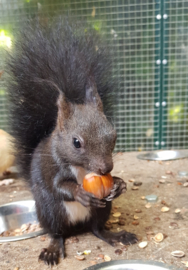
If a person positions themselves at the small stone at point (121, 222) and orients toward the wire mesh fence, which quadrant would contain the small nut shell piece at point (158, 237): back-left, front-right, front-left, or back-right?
back-right

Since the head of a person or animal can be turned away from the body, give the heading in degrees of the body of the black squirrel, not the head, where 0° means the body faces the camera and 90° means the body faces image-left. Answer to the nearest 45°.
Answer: approximately 315°

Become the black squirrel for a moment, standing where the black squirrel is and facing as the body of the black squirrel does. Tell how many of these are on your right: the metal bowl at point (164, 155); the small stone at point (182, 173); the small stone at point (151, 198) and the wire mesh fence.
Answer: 0

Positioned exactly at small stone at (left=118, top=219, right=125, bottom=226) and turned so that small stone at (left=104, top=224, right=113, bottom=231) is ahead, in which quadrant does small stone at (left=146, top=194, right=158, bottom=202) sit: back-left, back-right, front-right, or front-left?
back-right

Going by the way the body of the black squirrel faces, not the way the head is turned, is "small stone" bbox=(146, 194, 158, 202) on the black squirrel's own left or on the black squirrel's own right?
on the black squirrel's own left

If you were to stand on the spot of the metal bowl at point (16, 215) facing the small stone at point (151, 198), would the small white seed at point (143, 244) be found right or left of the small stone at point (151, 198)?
right

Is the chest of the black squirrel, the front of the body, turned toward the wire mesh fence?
no

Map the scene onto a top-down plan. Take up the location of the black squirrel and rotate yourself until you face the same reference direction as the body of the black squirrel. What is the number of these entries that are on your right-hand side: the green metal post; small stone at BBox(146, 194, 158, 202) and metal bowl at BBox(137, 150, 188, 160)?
0
